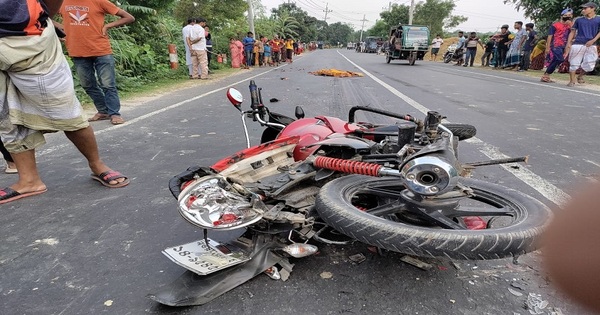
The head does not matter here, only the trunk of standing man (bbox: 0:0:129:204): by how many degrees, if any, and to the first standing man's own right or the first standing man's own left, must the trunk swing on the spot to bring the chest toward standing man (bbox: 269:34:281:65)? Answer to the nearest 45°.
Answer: approximately 135° to the first standing man's own left

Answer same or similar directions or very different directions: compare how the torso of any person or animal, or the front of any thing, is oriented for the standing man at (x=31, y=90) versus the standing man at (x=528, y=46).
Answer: very different directions

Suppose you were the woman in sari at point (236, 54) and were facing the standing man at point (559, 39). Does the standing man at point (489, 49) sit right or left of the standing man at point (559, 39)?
left

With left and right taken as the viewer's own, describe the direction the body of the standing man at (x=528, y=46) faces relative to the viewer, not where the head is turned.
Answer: facing to the left of the viewer

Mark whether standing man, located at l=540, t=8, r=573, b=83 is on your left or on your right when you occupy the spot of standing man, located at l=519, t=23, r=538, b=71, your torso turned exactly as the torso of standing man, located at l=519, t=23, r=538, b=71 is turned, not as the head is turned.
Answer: on your left

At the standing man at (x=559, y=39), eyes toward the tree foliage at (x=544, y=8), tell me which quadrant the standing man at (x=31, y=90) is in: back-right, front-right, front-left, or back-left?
back-left

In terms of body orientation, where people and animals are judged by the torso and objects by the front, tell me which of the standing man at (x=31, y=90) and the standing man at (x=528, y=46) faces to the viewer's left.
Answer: the standing man at (x=528, y=46)

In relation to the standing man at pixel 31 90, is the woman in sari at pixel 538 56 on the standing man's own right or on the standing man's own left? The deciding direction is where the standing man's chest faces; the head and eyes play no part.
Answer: on the standing man's own left
